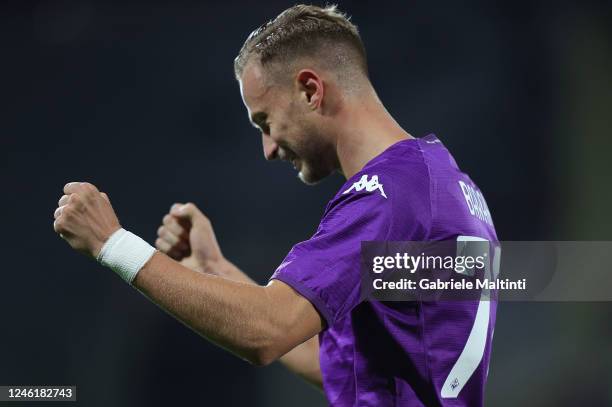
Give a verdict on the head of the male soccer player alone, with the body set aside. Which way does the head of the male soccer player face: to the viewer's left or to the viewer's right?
to the viewer's left

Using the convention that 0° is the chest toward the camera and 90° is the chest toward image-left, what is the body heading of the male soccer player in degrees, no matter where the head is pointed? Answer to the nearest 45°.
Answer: approximately 90°
